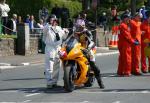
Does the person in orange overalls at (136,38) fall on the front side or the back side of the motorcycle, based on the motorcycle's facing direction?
on the back side

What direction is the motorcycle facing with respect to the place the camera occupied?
facing the viewer and to the left of the viewer

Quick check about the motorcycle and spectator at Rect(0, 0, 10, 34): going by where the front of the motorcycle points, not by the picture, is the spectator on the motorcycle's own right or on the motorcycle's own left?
on the motorcycle's own right

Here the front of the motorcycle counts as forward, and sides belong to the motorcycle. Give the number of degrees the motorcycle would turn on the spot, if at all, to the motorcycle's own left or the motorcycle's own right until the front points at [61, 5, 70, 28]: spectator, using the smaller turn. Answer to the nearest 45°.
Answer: approximately 135° to the motorcycle's own right

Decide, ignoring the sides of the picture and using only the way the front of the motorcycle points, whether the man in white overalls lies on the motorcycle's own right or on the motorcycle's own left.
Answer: on the motorcycle's own right
